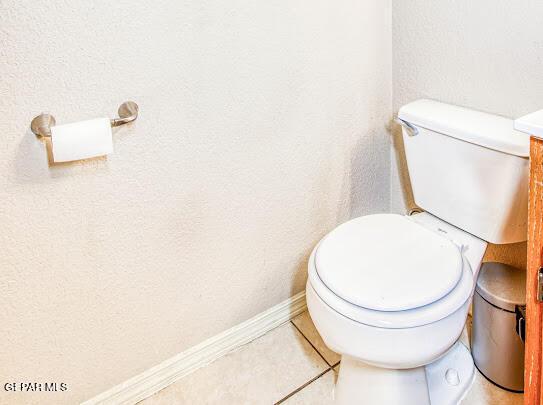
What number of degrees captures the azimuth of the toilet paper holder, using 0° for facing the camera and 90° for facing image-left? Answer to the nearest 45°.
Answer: approximately 315°

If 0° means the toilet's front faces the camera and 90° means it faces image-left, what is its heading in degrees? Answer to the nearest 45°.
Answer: approximately 45°
